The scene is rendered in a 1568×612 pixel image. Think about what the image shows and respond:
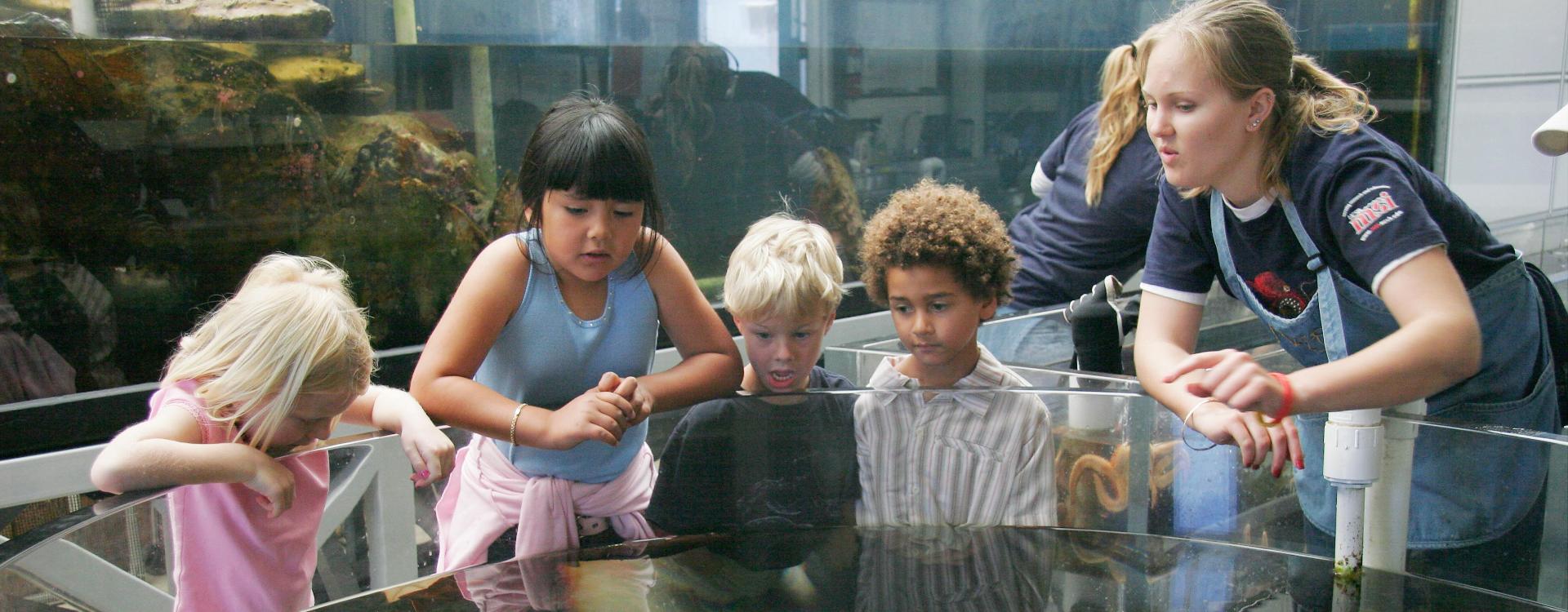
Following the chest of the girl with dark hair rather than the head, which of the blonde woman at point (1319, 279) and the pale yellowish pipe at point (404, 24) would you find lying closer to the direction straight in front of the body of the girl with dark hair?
the blonde woman

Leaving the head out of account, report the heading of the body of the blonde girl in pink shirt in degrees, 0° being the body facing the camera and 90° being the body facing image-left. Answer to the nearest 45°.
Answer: approximately 315°

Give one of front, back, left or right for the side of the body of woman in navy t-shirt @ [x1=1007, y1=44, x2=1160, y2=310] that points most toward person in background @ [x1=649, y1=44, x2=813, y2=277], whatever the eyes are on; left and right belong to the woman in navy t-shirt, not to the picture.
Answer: left

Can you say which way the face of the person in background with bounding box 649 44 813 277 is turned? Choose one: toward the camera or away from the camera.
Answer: away from the camera

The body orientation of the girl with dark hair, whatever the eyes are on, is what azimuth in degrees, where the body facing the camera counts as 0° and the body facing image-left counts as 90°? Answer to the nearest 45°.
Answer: approximately 0°

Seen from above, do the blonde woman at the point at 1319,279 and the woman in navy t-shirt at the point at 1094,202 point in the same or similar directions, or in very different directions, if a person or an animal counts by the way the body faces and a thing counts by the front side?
very different directions

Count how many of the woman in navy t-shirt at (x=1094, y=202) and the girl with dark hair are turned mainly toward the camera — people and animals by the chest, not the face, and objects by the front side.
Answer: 1

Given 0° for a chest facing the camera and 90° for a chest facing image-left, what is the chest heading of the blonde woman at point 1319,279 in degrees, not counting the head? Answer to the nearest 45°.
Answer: approximately 45°

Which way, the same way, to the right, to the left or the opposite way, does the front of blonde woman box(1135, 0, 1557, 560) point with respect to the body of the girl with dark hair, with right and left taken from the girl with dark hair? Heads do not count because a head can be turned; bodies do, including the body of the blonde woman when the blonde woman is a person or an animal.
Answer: to the right

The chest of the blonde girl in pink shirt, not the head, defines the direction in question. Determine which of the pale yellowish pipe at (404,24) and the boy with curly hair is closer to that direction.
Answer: the boy with curly hair
